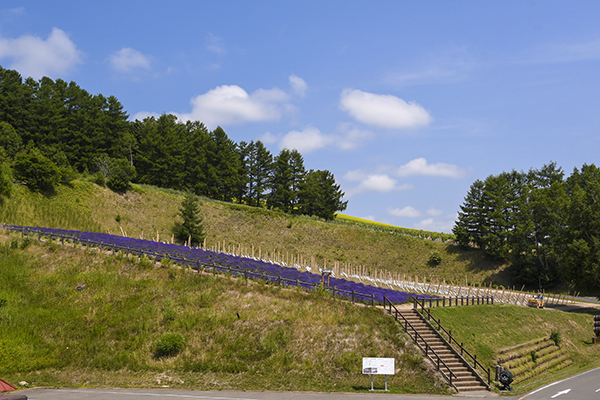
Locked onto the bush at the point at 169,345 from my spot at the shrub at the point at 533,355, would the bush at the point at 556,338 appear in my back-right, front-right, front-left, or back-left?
back-right

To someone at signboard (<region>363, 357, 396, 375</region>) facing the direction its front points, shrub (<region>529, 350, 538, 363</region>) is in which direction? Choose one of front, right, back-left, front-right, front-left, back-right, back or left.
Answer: back-left

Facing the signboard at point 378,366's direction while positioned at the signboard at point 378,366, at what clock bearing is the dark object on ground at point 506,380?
The dark object on ground is roughly at 8 o'clock from the signboard.

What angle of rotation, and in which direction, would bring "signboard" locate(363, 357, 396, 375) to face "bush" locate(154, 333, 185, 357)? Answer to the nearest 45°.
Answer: approximately 90° to its right

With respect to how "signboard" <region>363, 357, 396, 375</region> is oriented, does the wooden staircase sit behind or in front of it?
behind

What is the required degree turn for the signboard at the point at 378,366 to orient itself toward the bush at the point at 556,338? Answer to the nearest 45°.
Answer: approximately 135° to its left

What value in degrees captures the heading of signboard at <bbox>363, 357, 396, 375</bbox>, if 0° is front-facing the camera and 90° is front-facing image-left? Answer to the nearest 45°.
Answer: approximately 0°
